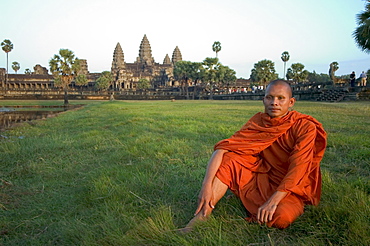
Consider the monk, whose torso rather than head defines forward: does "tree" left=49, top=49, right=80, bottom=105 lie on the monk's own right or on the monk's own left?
on the monk's own right

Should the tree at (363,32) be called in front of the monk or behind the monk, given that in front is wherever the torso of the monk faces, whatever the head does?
behind

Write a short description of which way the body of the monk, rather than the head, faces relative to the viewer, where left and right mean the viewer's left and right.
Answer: facing the viewer and to the left of the viewer
